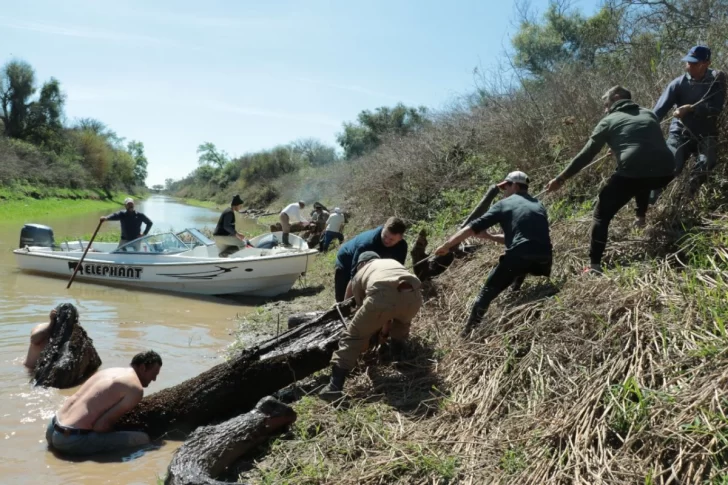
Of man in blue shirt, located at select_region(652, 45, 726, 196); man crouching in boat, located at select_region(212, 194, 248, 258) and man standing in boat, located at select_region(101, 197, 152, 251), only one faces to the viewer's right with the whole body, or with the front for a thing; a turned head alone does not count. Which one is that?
man crouching in boat, located at select_region(212, 194, 248, 258)

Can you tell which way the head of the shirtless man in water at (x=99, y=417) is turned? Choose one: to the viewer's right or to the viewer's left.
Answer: to the viewer's right

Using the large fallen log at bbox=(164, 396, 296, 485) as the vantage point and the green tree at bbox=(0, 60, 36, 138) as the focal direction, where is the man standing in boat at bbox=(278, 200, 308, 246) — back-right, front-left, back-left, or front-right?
front-right

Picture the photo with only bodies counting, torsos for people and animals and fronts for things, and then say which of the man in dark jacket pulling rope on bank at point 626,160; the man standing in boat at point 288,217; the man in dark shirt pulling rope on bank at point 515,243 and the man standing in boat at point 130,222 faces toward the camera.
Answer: the man standing in boat at point 130,222

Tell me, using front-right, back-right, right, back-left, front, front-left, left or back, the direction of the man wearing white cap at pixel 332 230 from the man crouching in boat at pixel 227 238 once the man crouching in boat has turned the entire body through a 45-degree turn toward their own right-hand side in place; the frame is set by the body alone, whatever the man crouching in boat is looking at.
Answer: left

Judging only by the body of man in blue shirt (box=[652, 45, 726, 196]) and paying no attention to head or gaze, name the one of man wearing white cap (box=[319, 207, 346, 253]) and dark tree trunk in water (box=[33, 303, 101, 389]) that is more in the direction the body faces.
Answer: the dark tree trunk in water

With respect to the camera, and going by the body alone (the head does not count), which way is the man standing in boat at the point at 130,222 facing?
toward the camera

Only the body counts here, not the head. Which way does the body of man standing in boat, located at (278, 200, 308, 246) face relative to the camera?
to the viewer's right

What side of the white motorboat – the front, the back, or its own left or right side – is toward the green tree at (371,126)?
left

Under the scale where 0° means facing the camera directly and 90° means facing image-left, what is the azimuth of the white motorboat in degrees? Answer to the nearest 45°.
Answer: approximately 315°

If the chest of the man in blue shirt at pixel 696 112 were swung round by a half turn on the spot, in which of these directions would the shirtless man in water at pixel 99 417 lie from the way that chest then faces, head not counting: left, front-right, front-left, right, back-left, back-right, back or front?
back
